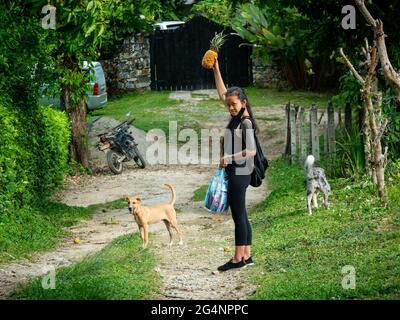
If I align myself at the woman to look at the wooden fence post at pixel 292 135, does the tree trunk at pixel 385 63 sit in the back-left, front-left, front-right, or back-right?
front-right

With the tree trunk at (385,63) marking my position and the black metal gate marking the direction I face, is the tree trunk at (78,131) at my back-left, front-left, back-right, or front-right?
front-left

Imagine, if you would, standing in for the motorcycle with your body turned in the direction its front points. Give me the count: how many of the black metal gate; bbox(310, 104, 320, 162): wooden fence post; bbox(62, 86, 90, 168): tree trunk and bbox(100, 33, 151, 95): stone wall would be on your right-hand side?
1

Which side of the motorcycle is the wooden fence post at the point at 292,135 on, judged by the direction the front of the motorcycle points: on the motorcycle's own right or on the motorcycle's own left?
on the motorcycle's own right

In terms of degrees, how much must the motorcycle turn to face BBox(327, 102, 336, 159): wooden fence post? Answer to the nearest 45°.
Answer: approximately 90° to its right

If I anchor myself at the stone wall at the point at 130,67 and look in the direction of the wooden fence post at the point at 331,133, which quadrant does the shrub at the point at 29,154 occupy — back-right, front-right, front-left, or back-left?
front-right

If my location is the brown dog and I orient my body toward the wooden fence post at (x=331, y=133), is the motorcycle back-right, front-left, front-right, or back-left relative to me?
front-left

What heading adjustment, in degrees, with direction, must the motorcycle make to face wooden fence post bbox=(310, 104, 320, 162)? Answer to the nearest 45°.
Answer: approximately 90° to its right

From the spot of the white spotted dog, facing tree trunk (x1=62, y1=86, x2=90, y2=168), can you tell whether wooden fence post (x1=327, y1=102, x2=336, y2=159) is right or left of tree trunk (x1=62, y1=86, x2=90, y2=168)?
right

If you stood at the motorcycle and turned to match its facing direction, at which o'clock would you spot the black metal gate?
The black metal gate is roughly at 11 o'clock from the motorcycle.

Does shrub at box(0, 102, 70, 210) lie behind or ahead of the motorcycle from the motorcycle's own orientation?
behind

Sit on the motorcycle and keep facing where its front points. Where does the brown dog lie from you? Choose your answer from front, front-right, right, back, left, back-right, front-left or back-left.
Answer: back-right

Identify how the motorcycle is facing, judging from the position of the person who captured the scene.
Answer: facing away from the viewer and to the right of the viewer

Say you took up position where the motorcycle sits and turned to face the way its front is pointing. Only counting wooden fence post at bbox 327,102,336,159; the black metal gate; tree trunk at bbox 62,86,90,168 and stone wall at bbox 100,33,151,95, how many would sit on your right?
1
